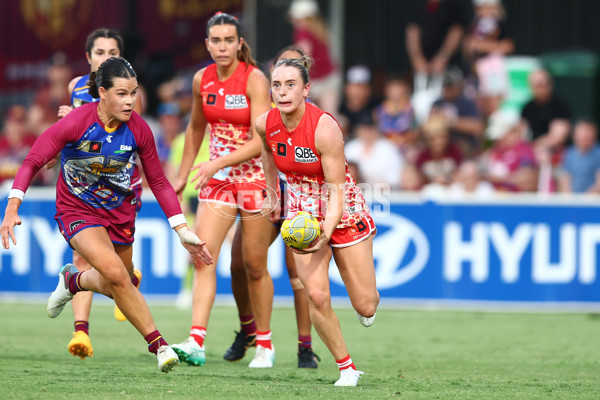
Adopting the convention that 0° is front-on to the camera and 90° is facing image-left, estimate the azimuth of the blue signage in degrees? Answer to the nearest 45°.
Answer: approximately 0°

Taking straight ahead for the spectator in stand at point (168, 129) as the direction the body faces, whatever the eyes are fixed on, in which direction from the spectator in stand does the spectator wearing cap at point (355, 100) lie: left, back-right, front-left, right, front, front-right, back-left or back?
left

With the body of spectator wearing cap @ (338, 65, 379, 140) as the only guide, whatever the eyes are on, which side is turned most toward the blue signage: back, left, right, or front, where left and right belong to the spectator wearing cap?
front

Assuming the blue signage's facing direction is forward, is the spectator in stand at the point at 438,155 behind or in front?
behind

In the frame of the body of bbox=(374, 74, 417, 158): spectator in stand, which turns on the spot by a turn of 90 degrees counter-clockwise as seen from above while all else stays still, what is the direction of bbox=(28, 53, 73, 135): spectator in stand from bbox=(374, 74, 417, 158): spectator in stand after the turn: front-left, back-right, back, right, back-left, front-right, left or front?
back

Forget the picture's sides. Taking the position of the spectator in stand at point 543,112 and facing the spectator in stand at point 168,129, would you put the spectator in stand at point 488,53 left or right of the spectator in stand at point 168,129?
right

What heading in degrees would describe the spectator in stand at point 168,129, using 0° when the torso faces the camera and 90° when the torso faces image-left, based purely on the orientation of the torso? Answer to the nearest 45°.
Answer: approximately 0°

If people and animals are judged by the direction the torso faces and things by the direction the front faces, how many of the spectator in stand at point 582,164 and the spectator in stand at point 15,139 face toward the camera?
2
